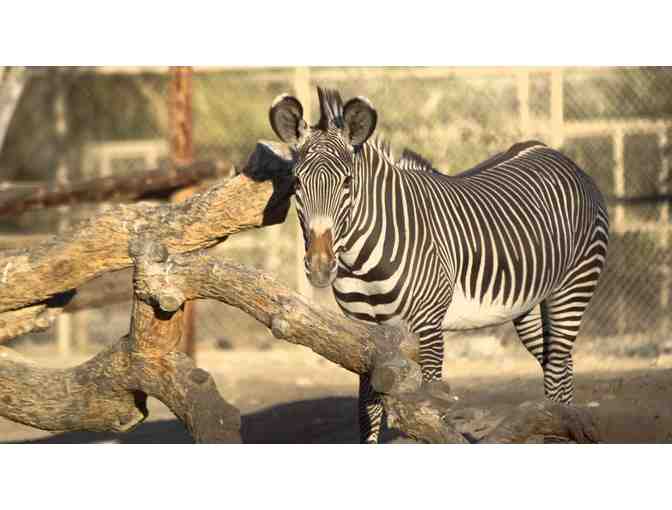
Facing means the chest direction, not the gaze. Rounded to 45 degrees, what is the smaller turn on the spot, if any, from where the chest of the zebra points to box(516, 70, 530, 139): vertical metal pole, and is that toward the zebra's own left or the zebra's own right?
approximately 135° to the zebra's own right

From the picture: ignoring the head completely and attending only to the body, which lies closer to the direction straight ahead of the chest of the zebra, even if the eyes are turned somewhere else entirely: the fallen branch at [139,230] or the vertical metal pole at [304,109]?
the fallen branch

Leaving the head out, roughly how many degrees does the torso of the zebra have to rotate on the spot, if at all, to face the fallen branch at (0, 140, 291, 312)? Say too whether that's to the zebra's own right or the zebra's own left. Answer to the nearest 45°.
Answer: approximately 45° to the zebra's own right

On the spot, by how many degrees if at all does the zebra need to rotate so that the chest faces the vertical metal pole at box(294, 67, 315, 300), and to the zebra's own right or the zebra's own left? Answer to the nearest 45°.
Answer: approximately 135° to the zebra's own right

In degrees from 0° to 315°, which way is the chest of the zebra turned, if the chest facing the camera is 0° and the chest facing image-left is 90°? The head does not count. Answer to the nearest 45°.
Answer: approximately 45°

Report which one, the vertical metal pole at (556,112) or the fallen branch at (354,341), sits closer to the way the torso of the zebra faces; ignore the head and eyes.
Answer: the fallen branch

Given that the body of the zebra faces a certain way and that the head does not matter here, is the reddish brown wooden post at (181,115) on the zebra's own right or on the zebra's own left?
on the zebra's own right

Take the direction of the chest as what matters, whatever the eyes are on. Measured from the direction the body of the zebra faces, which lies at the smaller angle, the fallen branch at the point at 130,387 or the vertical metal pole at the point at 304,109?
the fallen branch

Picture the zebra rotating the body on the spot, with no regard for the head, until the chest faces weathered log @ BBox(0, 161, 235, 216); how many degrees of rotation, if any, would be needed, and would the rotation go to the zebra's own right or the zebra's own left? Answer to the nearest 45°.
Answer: approximately 90° to the zebra's own right

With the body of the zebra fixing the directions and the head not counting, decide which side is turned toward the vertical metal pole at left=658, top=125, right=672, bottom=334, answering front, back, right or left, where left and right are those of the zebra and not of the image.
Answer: back

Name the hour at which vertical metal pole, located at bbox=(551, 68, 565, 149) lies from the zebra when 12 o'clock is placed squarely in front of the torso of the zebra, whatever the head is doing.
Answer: The vertical metal pole is roughly at 5 o'clock from the zebra.
